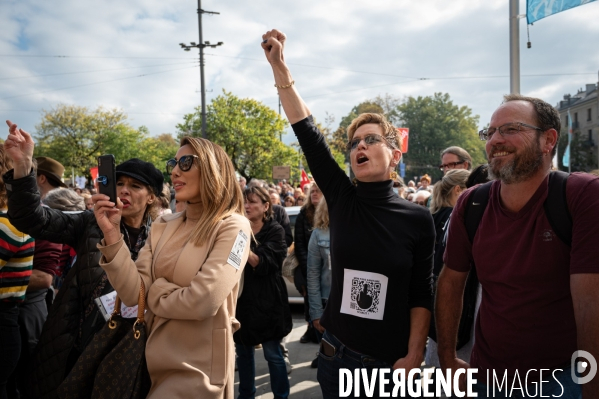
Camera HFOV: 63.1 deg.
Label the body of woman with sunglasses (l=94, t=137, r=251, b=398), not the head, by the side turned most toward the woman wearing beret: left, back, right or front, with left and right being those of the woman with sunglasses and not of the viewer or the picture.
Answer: right

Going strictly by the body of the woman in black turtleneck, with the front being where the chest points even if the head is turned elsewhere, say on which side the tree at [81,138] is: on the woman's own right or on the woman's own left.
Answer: on the woman's own right

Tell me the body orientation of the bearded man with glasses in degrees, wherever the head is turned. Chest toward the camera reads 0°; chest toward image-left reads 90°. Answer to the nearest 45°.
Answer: approximately 45°

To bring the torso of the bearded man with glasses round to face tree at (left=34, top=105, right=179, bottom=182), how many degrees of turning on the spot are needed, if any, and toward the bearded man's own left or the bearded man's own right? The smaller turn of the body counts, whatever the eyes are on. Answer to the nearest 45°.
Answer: approximately 90° to the bearded man's own right

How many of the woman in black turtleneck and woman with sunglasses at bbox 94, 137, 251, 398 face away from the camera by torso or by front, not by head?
0

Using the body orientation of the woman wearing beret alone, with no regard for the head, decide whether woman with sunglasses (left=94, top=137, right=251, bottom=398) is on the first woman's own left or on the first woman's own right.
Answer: on the first woman's own left

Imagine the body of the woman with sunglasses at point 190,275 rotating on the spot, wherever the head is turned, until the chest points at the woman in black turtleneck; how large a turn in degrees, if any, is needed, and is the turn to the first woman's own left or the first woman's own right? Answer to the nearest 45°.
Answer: approximately 135° to the first woman's own left

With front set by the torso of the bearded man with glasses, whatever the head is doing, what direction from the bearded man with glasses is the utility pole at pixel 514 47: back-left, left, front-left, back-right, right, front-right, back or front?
back-right

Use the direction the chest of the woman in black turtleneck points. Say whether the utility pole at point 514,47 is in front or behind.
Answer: behind

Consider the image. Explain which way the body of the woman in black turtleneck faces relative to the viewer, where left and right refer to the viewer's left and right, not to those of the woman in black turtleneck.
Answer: facing the viewer and to the left of the viewer
